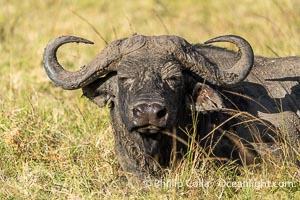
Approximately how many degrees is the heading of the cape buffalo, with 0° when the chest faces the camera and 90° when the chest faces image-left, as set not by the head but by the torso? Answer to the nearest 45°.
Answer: approximately 45°
